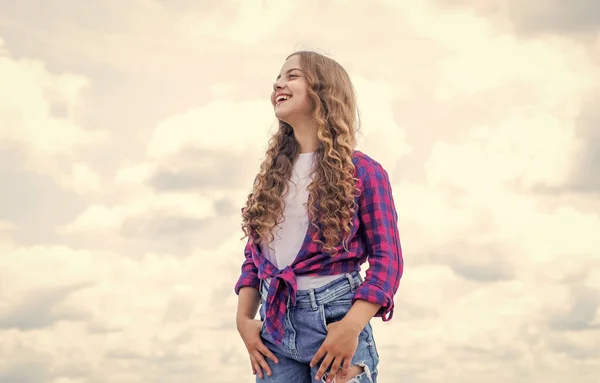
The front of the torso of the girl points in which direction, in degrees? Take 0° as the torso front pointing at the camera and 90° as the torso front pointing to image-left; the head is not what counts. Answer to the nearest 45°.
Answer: approximately 45°
